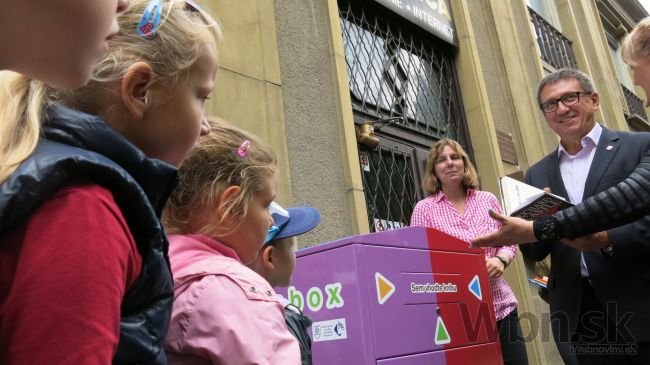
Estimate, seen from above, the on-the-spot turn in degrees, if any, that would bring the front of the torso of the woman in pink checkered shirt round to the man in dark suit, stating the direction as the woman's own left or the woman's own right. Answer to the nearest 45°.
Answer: approximately 45° to the woman's own left

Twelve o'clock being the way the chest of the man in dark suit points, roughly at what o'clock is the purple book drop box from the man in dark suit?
The purple book drop box is roughly at 1 o'clock from the man in dark suit.

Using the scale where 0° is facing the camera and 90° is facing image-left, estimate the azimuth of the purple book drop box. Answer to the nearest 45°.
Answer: approximately 315°

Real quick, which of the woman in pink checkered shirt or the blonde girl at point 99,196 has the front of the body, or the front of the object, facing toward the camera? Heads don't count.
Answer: the woman in pink checkered shirt

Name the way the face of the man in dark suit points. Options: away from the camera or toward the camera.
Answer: toward the camera

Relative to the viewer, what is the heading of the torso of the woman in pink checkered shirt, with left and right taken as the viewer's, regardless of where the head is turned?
facing the viewer

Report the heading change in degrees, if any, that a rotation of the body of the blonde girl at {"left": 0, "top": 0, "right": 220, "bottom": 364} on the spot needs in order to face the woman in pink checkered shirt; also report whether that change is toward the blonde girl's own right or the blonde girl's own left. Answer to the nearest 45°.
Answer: approximately 45° to the blonde girl's own left

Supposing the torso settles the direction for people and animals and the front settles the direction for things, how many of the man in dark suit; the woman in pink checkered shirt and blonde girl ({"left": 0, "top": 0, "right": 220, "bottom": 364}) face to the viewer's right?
1

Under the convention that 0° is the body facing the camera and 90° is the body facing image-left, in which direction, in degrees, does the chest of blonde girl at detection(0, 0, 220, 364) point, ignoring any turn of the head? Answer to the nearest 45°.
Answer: approximately 270°

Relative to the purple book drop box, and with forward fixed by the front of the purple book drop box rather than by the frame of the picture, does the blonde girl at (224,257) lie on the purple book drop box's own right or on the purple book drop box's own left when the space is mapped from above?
on the purple book drop box's own right

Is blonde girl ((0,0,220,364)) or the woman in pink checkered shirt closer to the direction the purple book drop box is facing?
the blonde girl

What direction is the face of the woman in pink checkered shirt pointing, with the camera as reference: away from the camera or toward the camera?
toward the camera

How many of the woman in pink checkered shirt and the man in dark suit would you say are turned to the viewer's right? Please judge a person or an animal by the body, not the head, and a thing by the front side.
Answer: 0

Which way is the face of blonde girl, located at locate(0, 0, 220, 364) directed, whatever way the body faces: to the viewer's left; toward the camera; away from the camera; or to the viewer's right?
to the viewer's right

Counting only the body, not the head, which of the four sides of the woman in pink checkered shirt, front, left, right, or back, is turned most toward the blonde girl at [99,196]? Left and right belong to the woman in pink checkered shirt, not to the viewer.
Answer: front

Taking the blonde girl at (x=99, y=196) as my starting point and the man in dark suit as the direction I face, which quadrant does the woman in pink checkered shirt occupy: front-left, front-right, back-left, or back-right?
front-left
